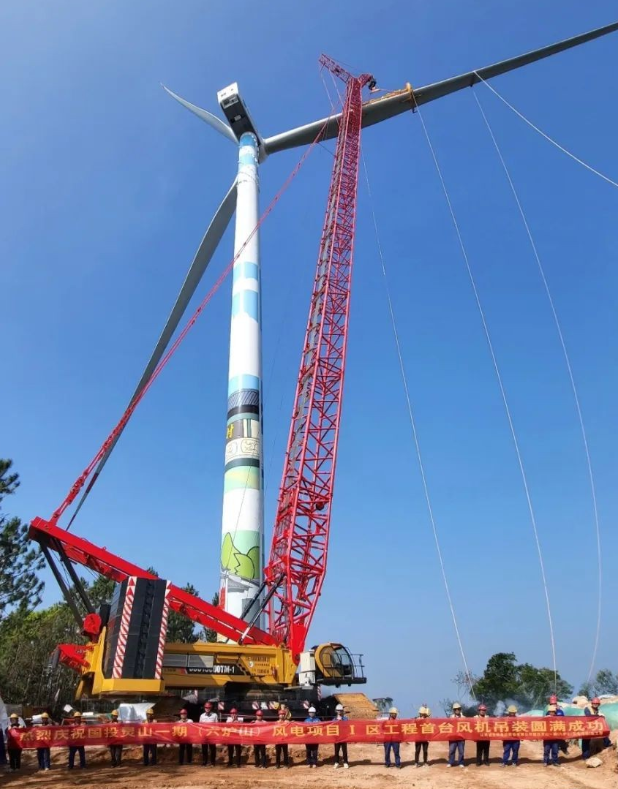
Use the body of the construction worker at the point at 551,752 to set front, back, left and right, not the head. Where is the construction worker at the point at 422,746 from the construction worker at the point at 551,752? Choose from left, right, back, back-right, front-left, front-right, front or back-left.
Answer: right

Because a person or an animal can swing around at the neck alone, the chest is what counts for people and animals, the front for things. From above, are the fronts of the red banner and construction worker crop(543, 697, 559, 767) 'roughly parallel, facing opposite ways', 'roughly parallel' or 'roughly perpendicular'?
roughly parallel

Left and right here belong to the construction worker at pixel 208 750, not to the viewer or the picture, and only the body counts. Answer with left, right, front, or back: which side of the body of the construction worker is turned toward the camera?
front

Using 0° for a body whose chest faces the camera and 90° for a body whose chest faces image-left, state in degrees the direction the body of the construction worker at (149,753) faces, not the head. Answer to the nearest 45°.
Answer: approximately 0°

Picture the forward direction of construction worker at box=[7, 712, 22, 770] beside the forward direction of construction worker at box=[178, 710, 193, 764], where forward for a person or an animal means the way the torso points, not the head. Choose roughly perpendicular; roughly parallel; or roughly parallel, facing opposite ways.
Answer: roughly parallel

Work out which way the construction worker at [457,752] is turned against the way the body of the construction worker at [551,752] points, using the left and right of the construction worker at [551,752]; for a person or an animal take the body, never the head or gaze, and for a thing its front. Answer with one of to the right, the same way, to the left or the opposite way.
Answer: the same way

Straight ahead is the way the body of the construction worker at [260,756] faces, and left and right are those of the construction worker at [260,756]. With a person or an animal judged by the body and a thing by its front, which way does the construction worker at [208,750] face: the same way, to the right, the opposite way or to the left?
the same way

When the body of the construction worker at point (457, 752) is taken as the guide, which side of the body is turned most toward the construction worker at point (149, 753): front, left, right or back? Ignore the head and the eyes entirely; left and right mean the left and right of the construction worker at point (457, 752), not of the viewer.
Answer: right

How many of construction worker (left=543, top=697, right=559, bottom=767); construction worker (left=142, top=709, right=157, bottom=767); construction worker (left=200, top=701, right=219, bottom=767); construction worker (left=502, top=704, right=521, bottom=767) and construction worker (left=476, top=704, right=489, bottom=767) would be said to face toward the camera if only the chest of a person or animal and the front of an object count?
5

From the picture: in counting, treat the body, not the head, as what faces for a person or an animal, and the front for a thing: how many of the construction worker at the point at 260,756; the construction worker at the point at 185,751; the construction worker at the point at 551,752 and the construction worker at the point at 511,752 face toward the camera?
4

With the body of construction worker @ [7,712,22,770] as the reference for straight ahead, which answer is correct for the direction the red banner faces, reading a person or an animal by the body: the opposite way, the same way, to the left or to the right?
the same way

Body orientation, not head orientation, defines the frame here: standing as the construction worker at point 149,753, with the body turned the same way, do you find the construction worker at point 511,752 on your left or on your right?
on your left

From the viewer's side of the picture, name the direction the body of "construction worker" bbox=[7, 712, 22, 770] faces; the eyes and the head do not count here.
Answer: toward the camera

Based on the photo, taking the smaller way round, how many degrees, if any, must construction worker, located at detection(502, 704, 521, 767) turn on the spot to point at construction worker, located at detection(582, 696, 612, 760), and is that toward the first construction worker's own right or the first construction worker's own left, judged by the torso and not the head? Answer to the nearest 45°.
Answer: approximately 90° to the first construction worker's own left

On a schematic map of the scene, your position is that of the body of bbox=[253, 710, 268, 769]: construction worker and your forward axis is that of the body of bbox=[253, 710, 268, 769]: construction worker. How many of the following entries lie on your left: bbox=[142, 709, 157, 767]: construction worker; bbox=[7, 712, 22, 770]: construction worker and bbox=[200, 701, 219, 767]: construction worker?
0

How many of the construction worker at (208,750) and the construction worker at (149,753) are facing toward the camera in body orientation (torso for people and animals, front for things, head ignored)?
2

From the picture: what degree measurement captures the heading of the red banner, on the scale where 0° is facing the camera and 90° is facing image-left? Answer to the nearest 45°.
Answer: approximately 0°
